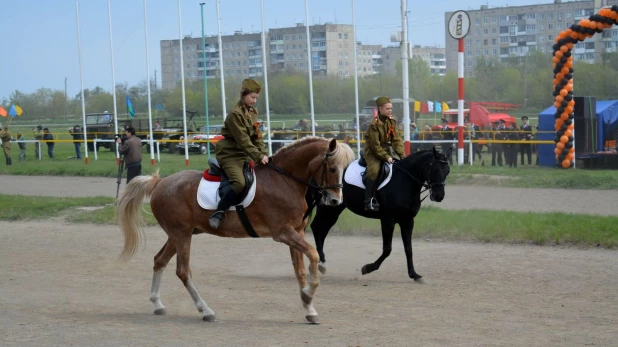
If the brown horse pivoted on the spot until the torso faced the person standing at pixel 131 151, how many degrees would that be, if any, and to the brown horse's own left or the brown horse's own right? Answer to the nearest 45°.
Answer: approximately 90° to the brown horse's own left

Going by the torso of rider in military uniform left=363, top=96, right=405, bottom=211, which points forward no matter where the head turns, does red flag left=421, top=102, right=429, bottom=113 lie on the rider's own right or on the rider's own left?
on the rider's own left

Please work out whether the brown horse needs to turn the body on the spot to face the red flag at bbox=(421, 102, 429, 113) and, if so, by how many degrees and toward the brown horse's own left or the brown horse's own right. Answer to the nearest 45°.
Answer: approximately 90° to the brown horse's own left

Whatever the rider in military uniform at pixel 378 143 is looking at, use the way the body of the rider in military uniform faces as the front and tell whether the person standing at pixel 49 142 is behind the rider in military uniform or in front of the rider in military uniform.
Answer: behind

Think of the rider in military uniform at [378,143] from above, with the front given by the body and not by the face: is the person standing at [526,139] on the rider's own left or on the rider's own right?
on the rider's own left

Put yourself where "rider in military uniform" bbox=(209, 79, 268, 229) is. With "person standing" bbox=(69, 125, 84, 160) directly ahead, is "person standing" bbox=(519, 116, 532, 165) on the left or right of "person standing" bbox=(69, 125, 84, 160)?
right

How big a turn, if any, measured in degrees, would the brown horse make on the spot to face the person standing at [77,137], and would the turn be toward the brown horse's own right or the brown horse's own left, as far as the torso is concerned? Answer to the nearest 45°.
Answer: approximately 90° to the brown horse's own left

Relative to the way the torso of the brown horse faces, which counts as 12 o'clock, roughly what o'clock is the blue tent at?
The blue tent is roughly at 10 o'clock from the brown horse.

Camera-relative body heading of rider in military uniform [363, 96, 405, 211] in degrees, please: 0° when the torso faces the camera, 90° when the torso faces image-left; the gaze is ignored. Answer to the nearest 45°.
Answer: approximately 315°

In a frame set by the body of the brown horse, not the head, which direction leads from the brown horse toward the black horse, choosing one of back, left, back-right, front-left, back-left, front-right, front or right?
front-left

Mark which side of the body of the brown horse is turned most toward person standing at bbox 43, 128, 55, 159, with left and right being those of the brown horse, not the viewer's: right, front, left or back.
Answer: left

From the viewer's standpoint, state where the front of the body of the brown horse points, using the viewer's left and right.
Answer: facing to the right of the viewer

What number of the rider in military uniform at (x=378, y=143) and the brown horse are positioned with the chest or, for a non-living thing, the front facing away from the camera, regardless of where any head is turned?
0
